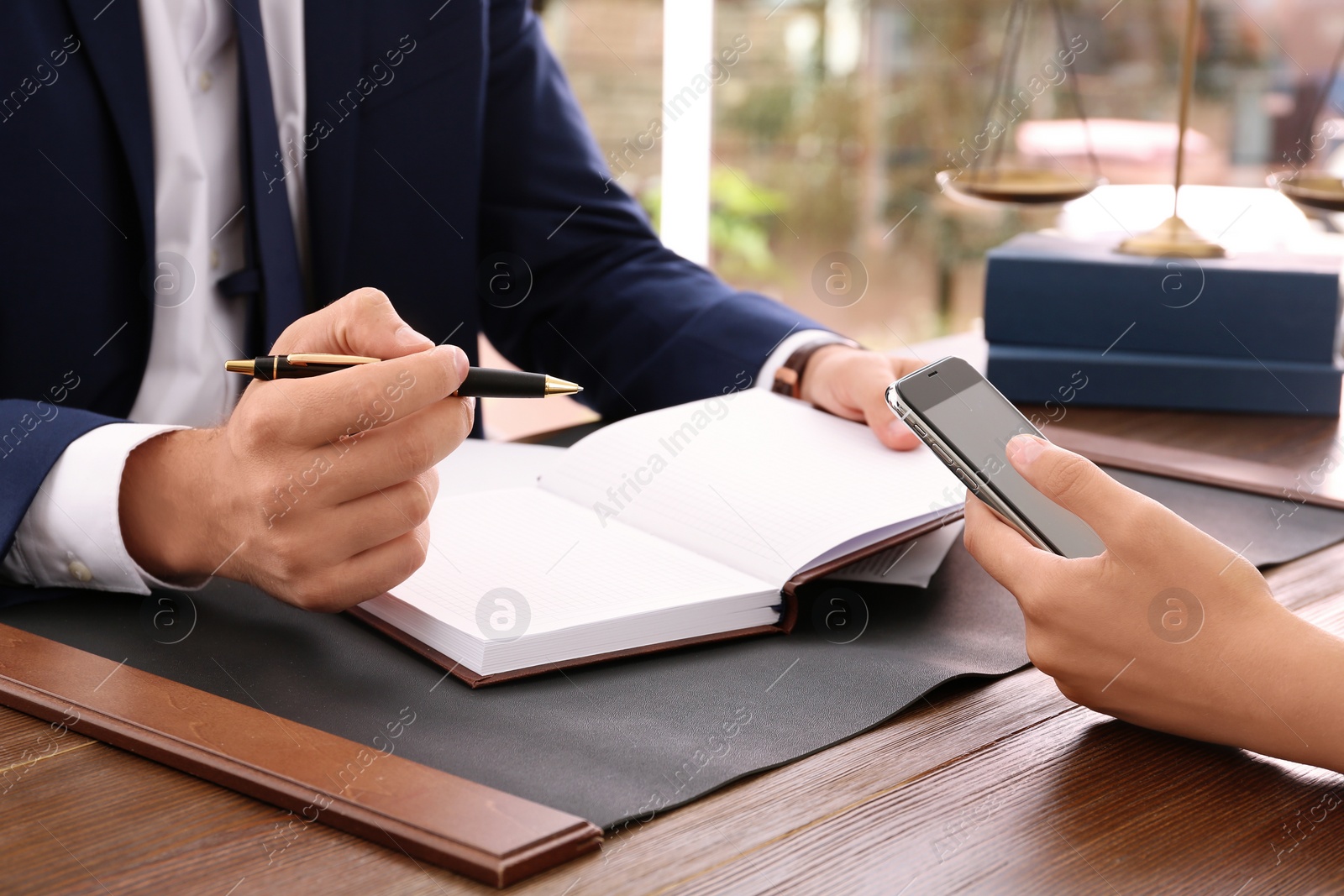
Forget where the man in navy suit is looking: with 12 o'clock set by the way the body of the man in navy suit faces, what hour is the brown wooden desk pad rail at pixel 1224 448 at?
The brown wooden desk pad rail is roughly at 11 o'clock from the man in navy suit.

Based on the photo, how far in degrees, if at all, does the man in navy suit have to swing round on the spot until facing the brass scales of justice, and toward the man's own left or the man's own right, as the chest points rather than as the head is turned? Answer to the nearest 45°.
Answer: approximately 45° to the man's own left

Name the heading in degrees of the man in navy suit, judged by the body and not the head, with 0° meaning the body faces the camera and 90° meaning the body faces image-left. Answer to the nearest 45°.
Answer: approximately 315°
